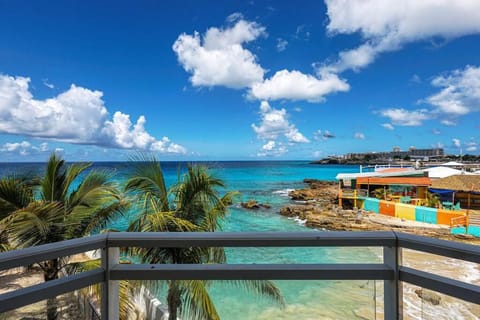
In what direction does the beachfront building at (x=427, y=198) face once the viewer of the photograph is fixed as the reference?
facing the viewer and to the left of the viewer

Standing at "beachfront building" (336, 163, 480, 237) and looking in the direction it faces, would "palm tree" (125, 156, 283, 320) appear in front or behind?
in front

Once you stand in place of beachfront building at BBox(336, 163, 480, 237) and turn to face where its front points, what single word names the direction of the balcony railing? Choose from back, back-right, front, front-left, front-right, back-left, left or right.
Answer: front-left

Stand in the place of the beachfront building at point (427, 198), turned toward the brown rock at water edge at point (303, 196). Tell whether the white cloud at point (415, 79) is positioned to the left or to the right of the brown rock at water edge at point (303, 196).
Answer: right

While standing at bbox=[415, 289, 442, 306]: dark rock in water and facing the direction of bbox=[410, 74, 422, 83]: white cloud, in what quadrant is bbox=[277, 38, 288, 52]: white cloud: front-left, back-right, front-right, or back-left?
front-left

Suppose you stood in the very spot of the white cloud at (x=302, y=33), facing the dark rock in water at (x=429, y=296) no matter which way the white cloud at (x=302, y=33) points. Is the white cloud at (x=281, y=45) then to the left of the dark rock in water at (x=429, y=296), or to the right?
right

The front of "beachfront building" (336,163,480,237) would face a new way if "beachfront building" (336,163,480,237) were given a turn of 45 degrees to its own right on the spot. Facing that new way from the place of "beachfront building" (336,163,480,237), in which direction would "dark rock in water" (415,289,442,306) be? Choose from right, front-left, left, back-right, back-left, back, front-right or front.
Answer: left

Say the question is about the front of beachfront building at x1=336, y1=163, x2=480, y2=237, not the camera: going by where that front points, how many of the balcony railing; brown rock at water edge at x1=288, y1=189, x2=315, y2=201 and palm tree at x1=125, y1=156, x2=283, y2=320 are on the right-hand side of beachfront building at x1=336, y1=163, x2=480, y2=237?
1

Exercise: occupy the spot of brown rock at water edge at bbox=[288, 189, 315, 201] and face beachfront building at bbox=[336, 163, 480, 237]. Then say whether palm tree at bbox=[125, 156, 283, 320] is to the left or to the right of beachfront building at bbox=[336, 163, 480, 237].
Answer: right

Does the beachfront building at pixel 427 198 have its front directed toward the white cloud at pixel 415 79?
no
